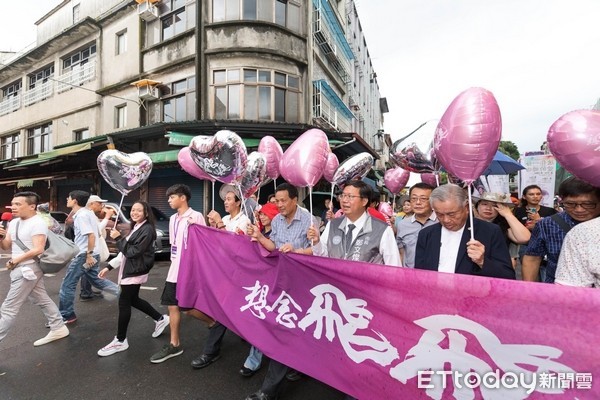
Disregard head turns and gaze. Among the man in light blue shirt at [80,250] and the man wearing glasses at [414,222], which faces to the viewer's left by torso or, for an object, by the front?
the man in light blue shirt

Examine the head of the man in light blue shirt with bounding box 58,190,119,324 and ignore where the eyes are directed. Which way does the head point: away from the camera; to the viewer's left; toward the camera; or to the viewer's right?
to the viewer's left

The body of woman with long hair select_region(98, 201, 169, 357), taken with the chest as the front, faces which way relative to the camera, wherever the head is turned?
to the viewer's left

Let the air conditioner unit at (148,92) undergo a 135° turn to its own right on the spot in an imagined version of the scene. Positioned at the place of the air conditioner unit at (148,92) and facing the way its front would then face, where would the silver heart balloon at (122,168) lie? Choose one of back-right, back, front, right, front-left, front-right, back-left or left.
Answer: back

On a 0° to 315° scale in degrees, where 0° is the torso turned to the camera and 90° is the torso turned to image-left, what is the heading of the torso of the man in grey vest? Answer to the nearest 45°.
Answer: approximately 45°

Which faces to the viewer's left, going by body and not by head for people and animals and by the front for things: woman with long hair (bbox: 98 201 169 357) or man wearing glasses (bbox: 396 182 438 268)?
the woman with long hair

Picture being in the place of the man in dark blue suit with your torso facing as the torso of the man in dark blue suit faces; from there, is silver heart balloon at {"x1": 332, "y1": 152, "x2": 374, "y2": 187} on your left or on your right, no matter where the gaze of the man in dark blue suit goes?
on your right

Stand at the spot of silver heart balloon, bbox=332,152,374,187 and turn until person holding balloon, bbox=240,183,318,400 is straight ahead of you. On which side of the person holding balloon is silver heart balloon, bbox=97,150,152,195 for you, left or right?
right

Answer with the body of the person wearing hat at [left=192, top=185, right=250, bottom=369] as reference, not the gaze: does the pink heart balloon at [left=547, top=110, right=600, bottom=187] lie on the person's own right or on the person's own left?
on the person's own left

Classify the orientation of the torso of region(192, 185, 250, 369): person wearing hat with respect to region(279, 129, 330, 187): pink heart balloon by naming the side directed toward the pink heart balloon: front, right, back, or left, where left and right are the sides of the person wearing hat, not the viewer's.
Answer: left

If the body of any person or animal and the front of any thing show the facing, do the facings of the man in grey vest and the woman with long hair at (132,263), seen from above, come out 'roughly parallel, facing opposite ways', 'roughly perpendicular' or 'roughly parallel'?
roughly parallel

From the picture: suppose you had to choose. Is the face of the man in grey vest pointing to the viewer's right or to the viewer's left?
to the viewer's left
